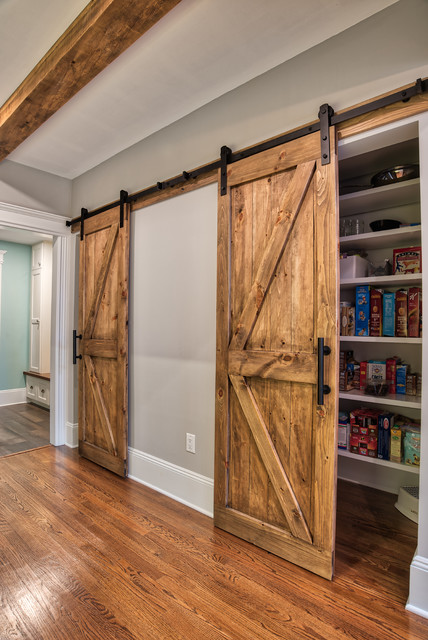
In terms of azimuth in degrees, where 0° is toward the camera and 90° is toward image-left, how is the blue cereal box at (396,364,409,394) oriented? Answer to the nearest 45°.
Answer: approximately 0°

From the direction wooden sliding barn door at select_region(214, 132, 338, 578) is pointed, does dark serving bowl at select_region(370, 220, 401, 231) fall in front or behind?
behind

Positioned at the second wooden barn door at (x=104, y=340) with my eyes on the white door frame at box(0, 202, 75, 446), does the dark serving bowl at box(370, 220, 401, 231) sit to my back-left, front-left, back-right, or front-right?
back-right

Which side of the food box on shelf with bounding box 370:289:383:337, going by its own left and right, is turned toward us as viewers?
front

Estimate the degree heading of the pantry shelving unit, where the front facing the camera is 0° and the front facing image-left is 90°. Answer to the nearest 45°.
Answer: approximately 45°

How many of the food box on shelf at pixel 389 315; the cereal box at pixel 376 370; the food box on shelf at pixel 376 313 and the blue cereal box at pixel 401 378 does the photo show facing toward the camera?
4

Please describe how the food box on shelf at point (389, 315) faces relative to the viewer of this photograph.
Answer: facing the viewer

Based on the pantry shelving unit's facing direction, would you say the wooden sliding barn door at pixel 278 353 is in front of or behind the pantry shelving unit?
in front

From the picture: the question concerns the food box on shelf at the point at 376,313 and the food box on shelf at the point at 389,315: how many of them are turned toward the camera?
2

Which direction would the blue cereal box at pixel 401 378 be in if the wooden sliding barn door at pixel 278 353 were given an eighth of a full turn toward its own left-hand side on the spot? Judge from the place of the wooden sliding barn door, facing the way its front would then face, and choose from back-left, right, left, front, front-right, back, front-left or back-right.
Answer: back-left
